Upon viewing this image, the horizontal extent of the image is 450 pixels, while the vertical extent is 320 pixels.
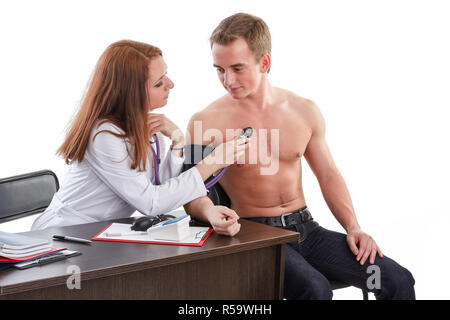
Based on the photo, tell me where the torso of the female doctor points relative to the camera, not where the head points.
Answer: to the viewer's right

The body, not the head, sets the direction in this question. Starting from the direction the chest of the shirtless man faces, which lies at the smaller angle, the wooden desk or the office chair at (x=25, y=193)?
the wooden desk

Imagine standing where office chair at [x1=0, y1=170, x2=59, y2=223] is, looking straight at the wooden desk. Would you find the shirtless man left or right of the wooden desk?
left

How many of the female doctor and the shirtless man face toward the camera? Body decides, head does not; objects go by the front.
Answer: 1

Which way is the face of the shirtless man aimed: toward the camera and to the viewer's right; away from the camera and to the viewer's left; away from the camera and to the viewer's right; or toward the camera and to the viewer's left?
toward the camera and to the viewer's left

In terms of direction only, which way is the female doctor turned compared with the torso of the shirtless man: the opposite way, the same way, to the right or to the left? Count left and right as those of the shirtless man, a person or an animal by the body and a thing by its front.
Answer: to the left

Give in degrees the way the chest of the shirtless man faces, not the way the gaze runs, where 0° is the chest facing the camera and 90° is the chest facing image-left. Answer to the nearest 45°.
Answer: approximately 0°

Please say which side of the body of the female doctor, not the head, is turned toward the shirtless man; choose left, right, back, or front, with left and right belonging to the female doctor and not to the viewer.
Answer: front

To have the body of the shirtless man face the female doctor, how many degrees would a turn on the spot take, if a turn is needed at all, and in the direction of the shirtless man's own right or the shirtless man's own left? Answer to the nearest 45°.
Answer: approximately 45° to the shirtless man's own right

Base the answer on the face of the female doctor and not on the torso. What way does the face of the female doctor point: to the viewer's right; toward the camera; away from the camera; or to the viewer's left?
to the viewer's right
